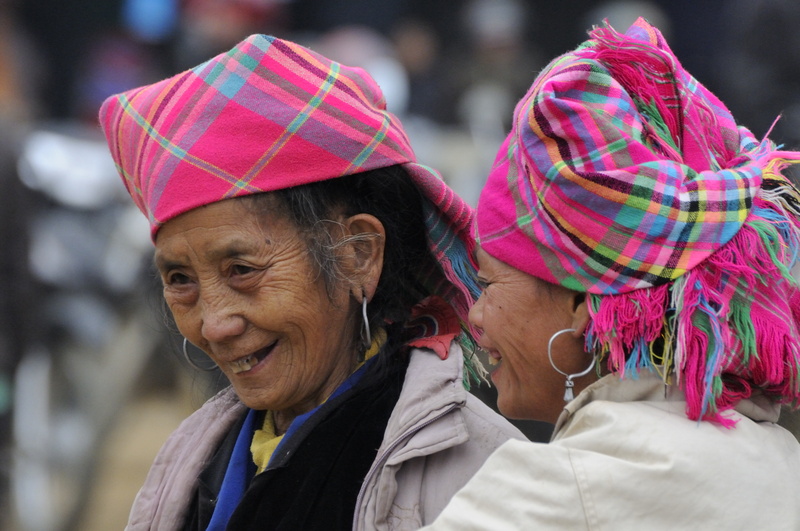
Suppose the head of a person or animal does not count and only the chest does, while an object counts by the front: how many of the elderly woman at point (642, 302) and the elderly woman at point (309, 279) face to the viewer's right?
0

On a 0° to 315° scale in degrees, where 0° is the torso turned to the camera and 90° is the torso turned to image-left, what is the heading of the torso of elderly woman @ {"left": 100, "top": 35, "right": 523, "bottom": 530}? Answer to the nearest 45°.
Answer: approximately 45°

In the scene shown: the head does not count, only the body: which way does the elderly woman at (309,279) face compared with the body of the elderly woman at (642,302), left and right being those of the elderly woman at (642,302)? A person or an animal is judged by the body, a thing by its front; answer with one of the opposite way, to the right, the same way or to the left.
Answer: to the left

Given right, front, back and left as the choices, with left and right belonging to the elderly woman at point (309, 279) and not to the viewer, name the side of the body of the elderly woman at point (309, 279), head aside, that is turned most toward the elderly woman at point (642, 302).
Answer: left

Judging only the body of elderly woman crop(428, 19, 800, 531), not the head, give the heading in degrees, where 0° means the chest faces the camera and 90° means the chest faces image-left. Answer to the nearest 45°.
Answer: approximately 135°

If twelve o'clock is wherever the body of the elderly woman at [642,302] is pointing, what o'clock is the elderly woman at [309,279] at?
the elderly woman at [309,279] is roughly at 11 o'clock from the elderly woman at [642,302].

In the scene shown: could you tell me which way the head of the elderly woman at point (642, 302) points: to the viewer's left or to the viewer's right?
to the viewer's left

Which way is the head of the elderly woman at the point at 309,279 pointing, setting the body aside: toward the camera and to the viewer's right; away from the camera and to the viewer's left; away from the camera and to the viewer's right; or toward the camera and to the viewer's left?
toward the camera and to the viewer's left
